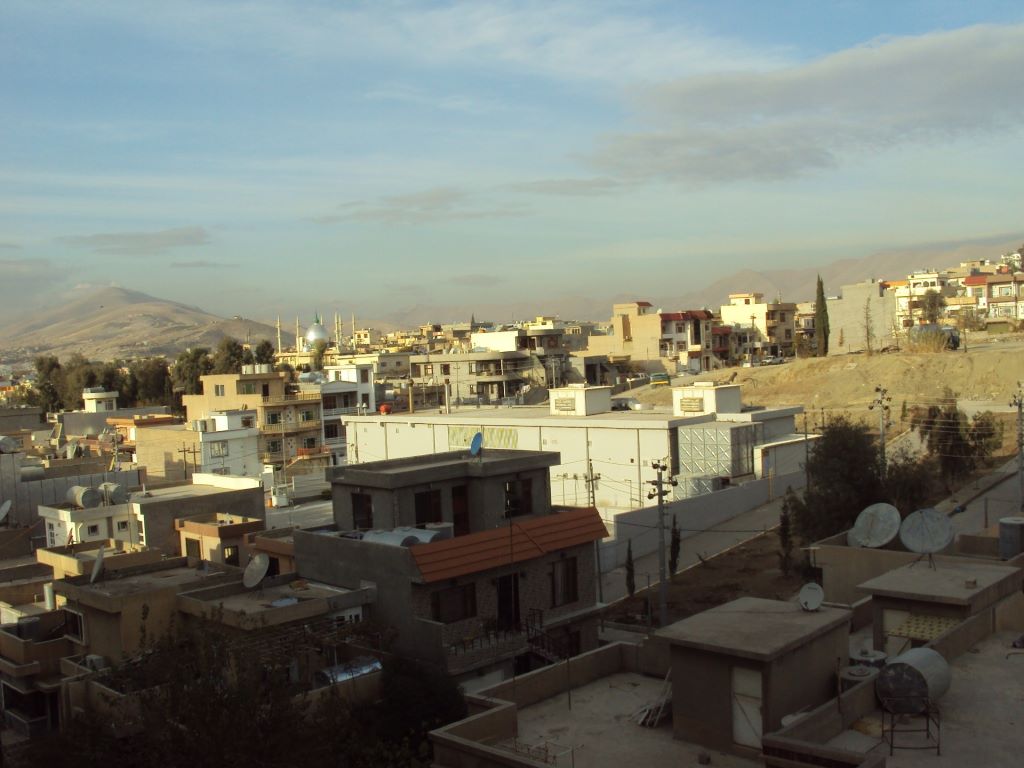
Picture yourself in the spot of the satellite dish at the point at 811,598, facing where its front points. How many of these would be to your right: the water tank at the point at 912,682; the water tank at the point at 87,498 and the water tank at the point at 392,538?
2

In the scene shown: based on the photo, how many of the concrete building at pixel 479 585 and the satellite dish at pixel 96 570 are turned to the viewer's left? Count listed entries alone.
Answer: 1

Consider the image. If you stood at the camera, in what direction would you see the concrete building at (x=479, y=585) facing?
facing the viewer and to the right of the viewer

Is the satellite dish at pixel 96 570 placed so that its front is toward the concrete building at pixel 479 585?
no

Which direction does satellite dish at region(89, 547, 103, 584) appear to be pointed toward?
to the viewer's left

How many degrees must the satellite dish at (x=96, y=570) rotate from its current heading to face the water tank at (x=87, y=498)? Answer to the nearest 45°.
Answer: approximately 90° to its right

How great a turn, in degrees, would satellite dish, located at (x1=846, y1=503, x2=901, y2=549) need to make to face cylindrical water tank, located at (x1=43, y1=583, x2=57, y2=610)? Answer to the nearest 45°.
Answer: approximately 45° to its right

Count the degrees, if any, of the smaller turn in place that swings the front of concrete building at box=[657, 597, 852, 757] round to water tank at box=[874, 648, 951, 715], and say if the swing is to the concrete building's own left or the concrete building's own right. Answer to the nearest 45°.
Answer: approximately 135° to the concrete building's own left

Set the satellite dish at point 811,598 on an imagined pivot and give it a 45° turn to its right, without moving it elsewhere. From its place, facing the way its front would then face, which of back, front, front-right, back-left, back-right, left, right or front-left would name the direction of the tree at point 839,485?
right

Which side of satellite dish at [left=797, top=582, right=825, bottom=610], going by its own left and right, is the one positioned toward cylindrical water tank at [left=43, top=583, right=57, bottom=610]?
right

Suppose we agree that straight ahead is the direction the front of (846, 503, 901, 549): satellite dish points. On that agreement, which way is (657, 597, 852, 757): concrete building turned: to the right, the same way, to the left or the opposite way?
the same way

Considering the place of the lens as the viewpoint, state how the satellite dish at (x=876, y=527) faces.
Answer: facing the viewer and to the left of the viewer

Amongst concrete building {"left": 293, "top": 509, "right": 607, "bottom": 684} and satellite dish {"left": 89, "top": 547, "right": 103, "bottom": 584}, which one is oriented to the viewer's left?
the satellite dish

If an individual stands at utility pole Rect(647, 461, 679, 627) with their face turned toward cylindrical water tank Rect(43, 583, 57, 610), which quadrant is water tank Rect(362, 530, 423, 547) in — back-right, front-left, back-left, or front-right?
front-left

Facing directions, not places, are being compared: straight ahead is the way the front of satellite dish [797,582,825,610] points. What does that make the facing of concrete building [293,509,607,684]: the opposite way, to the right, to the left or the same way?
to the left

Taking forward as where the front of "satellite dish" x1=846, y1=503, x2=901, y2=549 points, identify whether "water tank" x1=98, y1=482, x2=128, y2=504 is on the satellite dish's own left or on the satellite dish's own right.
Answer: on the satellite dish's own right
